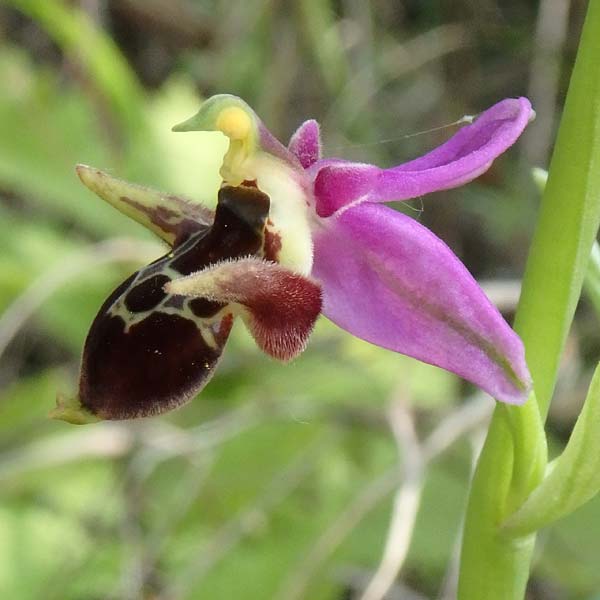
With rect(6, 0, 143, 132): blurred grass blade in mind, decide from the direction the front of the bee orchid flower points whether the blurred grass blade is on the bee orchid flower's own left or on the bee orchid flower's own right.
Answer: on the bee orchid flower's own right

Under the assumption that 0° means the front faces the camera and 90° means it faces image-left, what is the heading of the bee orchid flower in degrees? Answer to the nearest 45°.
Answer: approximately 90°
